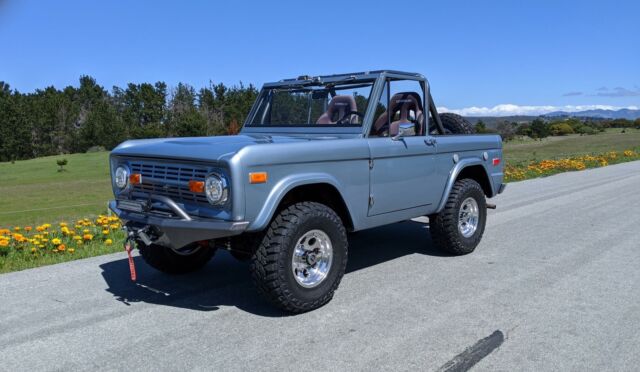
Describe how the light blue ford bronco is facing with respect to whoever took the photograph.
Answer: facing the viewer and to the left of the viewer
